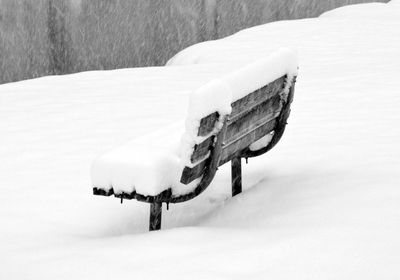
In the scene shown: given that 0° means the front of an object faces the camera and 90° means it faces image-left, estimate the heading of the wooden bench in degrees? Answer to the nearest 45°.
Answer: approximately 135°
